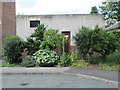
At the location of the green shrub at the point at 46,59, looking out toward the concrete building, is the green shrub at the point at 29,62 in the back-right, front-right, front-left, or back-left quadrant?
back-left

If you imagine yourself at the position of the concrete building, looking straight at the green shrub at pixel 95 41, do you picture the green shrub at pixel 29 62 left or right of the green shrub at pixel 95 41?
right

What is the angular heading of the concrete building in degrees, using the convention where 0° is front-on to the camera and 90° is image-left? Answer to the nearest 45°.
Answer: approximately 0°

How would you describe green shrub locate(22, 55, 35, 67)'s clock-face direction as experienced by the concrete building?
The green shrub is roughly at 1 o'clock from the concrete building.

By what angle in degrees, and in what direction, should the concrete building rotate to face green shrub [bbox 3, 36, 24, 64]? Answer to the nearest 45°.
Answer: approximately 45° to its right

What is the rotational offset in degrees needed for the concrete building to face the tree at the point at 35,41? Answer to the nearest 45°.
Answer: approximately 45° to its right

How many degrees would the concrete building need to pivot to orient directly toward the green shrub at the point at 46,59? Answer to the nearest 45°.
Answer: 0° — it already faces it
